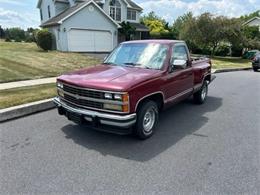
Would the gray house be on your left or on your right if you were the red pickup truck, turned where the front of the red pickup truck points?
on your right

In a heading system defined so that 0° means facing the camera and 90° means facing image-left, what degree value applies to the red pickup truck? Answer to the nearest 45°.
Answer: approximately 45°

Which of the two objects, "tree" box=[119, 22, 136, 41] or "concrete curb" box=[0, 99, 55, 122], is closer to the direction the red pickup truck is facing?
the concrete curb

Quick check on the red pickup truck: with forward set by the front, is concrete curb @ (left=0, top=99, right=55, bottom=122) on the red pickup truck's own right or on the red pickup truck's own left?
on the red pickup truck's own right

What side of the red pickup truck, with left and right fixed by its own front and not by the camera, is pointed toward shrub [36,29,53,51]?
right

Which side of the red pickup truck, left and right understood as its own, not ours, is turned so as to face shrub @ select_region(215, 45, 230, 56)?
back

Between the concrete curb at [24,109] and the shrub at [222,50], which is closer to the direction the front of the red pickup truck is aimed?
the concrete curb

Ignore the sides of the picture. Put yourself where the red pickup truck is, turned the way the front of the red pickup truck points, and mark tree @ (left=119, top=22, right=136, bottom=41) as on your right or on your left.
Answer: on your right
